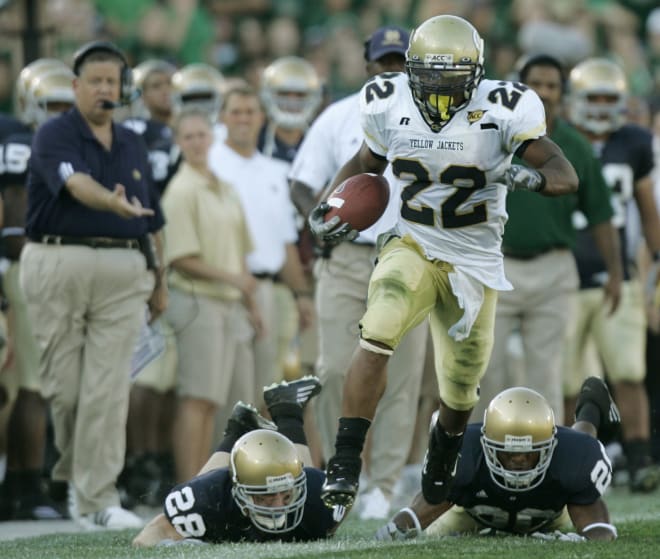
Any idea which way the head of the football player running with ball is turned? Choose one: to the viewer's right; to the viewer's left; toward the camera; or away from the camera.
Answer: toward the camera

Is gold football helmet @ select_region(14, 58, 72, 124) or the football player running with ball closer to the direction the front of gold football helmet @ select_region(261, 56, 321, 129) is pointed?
the football player running with ball

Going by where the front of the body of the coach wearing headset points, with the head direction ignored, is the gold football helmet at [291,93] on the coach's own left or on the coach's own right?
on the coach's own left

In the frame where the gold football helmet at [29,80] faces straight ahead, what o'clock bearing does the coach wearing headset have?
The coach wearing headset is roughly at 1 o'clock from the gold football helmet.

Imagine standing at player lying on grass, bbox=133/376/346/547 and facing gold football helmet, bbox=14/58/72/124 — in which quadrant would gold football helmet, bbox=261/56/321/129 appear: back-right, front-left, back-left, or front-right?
front-right

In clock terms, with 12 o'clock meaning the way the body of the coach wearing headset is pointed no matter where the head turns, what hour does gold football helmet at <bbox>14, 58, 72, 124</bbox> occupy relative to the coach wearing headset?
The gold football helmet is roughly at 7 o'clock from the coach wearing headset.

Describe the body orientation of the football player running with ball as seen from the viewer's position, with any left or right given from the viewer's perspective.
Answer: facing the viewer

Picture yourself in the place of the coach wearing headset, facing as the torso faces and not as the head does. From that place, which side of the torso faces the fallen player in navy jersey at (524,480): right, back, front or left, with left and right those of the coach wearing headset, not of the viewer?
front

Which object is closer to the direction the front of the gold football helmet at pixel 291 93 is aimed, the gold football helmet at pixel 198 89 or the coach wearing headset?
the coach wearing headset

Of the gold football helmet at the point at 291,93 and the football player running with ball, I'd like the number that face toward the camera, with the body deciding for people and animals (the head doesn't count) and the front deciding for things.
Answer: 2

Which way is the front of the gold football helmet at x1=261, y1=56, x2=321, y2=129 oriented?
toward the camera
